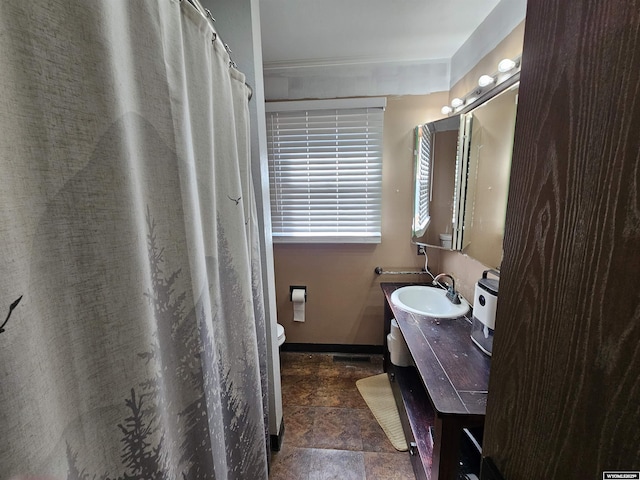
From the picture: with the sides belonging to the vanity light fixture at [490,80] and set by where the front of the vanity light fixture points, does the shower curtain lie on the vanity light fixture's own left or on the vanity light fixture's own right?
on the vanity light fixture's own left

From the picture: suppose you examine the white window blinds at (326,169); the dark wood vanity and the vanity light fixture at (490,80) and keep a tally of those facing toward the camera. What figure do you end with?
1

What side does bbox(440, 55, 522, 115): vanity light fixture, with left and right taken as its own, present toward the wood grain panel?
left

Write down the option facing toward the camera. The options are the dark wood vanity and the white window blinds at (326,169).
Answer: the white window blinds

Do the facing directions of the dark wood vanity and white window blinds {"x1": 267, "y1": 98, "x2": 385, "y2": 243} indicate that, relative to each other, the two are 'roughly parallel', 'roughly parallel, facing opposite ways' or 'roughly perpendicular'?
roughly perpendicular

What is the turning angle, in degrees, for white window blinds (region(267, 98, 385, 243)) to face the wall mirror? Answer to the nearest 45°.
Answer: approximately 45° to its left

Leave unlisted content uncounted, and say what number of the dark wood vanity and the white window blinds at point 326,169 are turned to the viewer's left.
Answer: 1

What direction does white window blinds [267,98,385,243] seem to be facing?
toward the camera

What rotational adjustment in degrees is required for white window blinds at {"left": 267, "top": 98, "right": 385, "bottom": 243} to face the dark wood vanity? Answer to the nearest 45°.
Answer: approximately 45° to its left

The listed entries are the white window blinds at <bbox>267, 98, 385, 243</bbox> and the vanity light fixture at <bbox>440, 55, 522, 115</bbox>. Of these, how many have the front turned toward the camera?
1

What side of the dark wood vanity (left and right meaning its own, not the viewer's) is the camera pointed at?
left

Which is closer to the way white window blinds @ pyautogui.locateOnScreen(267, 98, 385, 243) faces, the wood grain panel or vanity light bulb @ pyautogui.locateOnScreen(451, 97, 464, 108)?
the wood grain panel

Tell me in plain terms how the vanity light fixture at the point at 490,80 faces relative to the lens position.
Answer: facing to the left of the viewer
